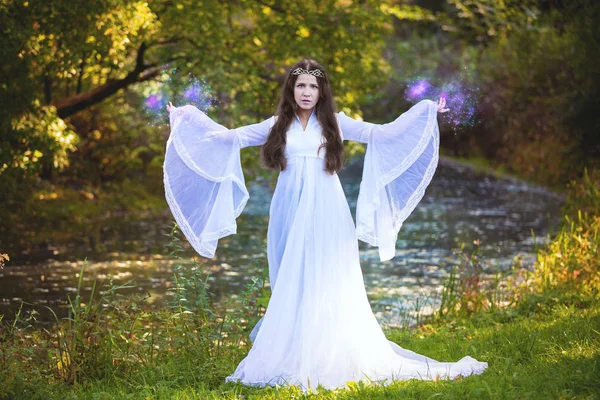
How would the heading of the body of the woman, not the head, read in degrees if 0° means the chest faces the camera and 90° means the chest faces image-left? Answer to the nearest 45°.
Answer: approximately 0°
